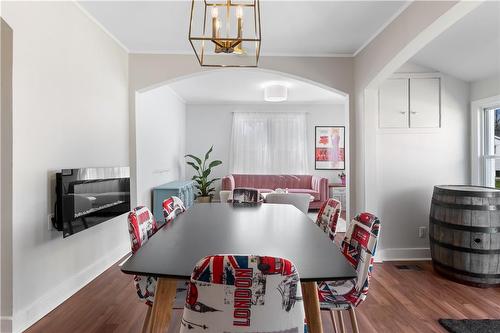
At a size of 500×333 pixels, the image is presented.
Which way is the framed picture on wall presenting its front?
toward the camera

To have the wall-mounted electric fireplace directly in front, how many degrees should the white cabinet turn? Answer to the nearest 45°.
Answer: approximately 45° to its right

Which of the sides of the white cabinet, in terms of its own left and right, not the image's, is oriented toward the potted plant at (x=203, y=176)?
right

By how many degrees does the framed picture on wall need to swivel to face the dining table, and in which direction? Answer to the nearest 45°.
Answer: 0° — it already faces it

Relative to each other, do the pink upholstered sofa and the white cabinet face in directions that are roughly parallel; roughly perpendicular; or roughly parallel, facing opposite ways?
roughly parallel

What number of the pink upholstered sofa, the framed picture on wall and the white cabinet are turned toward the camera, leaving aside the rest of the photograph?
3

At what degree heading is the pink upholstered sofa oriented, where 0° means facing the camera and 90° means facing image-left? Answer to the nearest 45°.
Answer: approximately 0°

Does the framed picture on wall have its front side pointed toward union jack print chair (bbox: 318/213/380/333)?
yes

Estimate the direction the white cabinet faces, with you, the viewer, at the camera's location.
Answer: facing the viewer

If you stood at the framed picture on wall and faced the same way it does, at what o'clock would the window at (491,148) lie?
The window is roughly at 11 o'clock from the framed picture on wall.

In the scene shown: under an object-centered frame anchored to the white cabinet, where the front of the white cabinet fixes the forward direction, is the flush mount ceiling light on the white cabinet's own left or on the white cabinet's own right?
on the white cabinet's own right

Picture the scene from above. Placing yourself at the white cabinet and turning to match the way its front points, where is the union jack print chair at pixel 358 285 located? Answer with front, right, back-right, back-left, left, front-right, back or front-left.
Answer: front

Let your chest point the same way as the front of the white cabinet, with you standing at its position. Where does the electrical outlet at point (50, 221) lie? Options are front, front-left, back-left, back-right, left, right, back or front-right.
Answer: front-right

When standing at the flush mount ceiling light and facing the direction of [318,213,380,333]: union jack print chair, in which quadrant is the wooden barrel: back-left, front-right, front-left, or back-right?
front-left

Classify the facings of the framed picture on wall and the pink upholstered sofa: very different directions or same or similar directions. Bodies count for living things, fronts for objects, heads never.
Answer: same or similar directions

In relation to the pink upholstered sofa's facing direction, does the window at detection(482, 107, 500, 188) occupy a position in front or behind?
in front

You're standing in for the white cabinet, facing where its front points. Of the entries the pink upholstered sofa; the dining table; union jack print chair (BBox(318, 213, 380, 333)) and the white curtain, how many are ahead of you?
2
